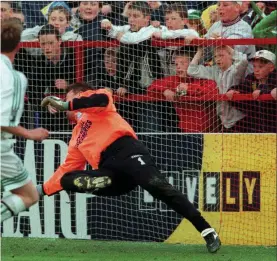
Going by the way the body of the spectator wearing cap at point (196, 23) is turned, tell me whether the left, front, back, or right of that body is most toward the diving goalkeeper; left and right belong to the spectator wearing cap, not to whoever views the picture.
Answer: front

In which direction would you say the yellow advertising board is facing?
toward the camera

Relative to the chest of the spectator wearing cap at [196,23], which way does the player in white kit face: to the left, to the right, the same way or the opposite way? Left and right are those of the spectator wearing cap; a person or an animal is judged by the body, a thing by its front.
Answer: the opposite way

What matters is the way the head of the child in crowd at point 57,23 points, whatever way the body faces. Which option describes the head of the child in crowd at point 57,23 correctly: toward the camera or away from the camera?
toward the camera

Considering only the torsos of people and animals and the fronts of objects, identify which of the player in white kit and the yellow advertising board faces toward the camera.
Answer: the yellow advertising board

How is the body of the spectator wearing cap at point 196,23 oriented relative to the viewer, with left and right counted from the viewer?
facing the viewer and to the left of the viewer

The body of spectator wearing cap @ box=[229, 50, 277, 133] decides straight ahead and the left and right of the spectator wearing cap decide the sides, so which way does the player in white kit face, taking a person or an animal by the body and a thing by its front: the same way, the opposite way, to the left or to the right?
the opposite way

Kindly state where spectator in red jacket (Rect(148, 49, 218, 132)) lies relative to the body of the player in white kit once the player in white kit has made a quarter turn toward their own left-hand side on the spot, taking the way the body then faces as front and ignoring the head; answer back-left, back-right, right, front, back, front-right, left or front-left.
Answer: right

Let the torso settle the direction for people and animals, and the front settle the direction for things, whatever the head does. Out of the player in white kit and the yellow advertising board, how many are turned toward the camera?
1

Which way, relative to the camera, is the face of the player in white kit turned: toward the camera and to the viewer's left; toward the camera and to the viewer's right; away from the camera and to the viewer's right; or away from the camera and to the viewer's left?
away from the camera and to the viewer's right

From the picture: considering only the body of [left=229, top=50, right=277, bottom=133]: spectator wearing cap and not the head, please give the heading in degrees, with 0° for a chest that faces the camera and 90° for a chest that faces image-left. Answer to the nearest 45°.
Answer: approximately 45°

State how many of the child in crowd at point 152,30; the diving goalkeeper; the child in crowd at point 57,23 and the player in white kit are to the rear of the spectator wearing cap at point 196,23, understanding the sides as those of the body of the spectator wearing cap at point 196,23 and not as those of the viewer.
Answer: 0

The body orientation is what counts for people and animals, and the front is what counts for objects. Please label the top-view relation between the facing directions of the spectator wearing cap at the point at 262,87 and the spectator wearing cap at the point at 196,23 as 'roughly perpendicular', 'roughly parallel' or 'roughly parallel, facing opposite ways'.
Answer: roughly parallel
